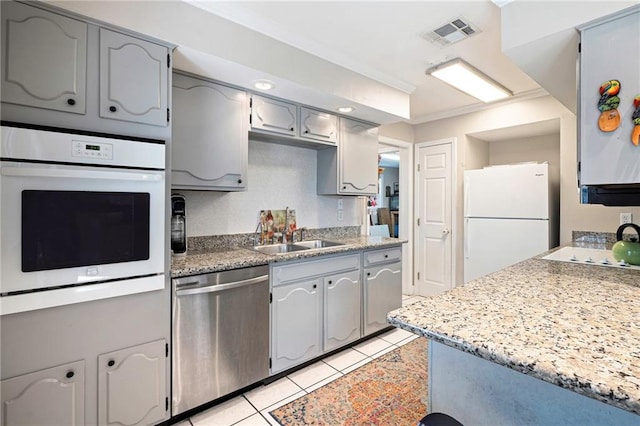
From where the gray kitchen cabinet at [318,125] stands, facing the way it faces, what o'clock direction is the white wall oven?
The white wall oven is roughly at 3 o'clock from the gray kitchen cabinet.

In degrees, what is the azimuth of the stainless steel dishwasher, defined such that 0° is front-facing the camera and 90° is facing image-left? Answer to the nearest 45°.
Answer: approximately 315°

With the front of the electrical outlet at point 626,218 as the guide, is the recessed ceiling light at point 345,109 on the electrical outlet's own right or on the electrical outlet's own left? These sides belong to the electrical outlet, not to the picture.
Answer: on the electrical outlet's own right

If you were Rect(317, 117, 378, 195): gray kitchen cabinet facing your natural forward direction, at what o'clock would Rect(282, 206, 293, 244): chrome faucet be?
The chrome faucet is roughly at 4 o'clock from the gray kitchen cabinet.

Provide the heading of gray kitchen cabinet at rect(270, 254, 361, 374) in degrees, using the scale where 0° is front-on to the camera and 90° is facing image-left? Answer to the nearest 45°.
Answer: approximately 315°

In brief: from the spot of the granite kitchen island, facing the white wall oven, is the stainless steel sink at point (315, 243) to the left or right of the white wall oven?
right
